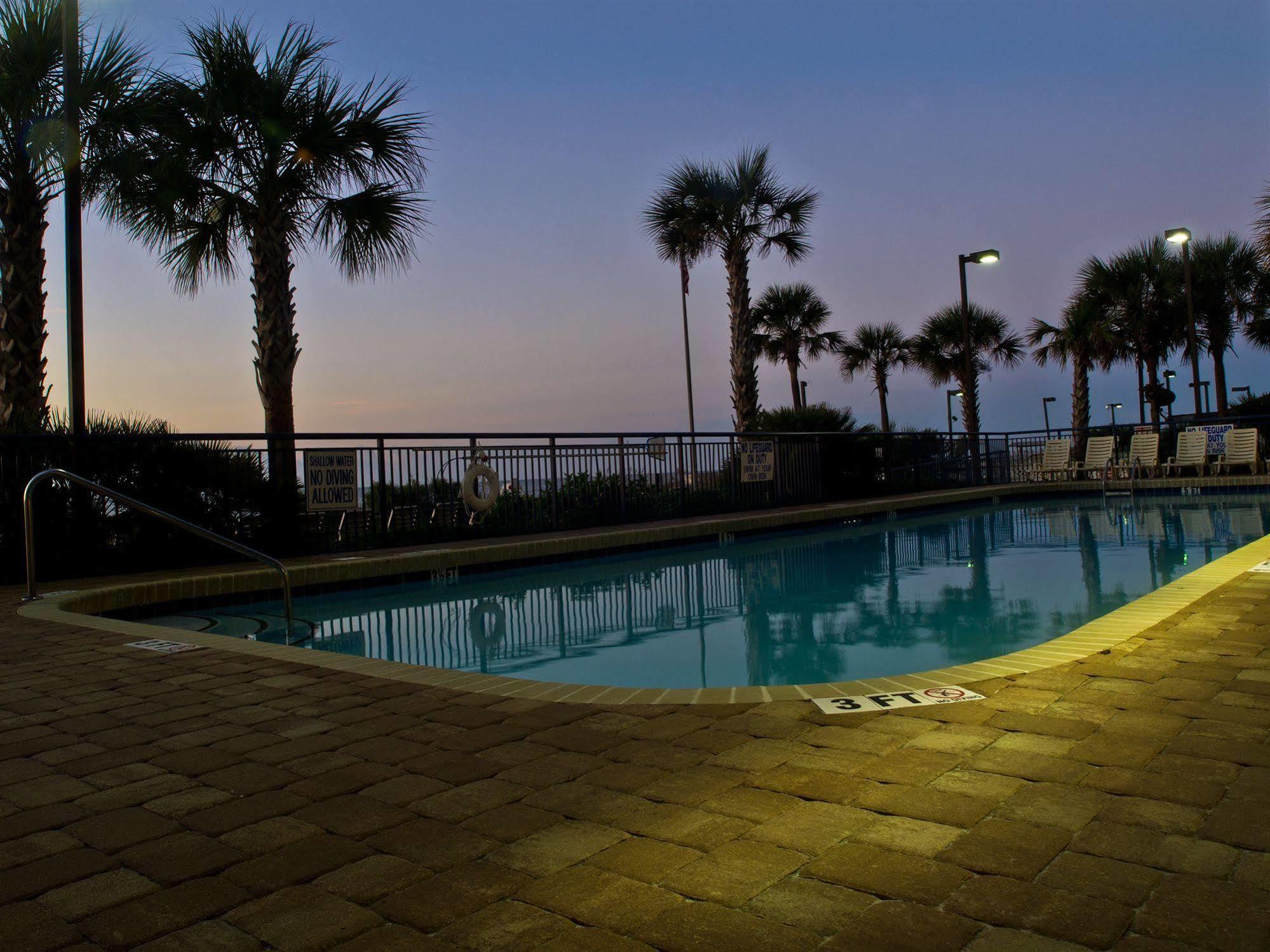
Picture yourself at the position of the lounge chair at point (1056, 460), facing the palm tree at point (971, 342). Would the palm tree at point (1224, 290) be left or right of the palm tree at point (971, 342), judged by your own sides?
right

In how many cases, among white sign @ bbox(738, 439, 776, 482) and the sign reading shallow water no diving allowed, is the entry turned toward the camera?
2

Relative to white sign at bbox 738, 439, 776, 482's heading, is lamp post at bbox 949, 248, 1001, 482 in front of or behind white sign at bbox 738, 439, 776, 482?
behind

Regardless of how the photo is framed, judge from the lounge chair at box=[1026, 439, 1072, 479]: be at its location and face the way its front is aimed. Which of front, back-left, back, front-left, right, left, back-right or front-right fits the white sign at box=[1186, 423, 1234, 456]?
back-left

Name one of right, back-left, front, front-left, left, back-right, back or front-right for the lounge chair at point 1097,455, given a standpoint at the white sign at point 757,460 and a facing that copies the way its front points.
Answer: back-left

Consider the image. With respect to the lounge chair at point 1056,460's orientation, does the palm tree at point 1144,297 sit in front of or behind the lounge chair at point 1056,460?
behind

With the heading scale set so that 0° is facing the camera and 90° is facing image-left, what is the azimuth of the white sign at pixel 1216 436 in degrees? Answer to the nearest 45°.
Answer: approximately 0°
